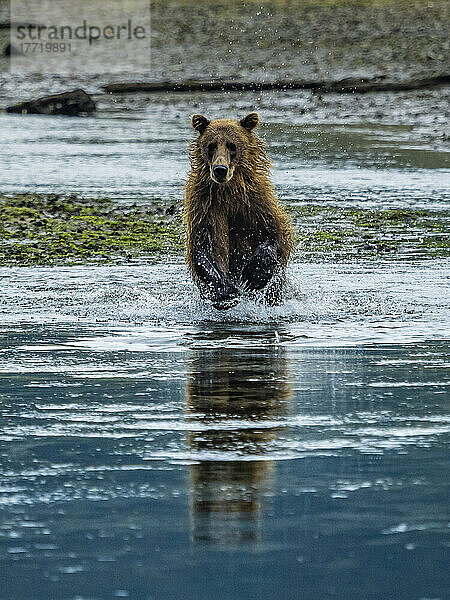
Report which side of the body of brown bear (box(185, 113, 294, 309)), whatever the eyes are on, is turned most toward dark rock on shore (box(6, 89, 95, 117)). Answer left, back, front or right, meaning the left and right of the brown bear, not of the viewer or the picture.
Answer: back

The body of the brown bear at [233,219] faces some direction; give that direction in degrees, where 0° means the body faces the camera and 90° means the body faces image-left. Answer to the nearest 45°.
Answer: approximately 0°

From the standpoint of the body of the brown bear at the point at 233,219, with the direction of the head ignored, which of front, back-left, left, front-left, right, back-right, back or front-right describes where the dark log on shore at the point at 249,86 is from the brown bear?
back
